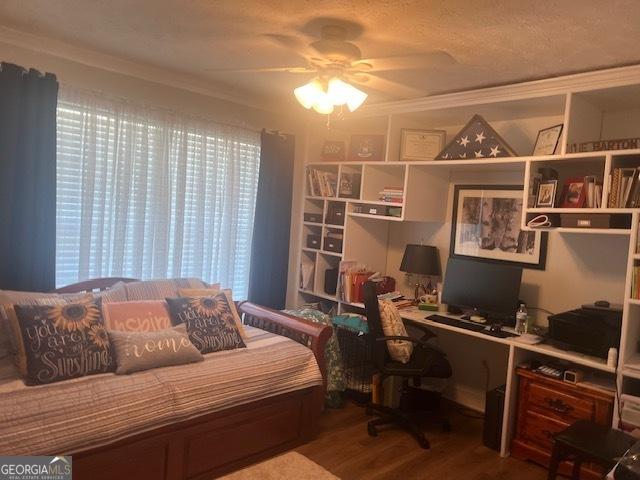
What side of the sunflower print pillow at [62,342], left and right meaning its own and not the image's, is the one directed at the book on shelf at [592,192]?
left

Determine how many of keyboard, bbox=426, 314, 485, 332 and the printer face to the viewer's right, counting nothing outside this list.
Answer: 0

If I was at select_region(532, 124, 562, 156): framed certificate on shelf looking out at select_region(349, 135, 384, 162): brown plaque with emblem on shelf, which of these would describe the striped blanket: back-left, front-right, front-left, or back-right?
front-left

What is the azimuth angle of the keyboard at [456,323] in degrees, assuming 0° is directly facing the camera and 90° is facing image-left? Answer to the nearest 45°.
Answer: approximately 45°

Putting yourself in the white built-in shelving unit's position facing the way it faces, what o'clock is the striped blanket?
The striped blanket is roughly at 12 o'clock from the white built-in shelving unit.

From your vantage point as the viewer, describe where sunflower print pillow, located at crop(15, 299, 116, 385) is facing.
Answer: facing the viewer

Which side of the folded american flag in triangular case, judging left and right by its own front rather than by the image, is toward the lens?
front

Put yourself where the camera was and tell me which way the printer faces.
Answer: facing the viewer and to the left of the viewer
